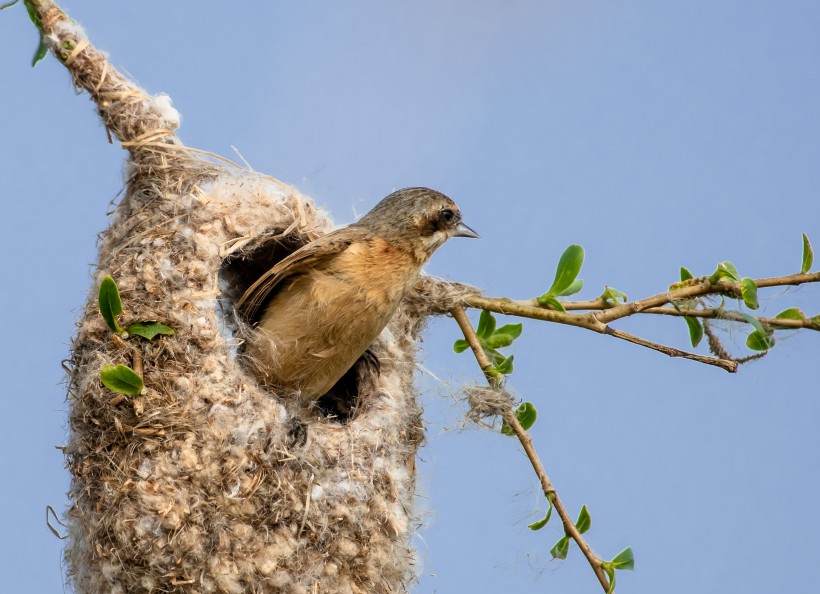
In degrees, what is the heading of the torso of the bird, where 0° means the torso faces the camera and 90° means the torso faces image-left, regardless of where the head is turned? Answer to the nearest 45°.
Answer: approximately 270°

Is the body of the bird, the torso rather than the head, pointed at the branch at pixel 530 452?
yes
